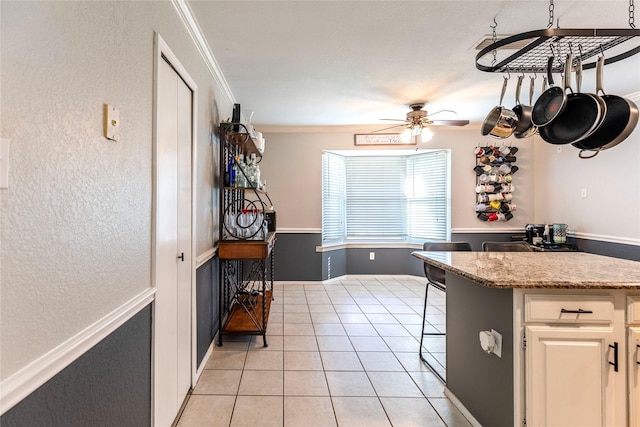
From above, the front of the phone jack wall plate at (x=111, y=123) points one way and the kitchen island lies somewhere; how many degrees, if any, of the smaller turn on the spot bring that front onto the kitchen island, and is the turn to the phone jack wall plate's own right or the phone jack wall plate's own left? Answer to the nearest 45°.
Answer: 0° — it already faces it

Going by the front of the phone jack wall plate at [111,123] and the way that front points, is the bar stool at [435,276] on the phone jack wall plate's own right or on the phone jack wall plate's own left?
on the phone jack wall plate's own left

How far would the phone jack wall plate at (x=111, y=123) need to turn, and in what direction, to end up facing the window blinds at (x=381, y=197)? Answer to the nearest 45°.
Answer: approximately 90° to its left

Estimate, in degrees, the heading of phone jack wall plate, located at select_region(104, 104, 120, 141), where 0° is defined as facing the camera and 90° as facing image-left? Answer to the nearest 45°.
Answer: approximately 315°

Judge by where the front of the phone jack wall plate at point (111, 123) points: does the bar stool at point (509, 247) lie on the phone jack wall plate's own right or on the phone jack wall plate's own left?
on the phone jack wall plate's own left

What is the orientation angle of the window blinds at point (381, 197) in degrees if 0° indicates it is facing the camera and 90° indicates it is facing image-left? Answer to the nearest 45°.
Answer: approximately 0°

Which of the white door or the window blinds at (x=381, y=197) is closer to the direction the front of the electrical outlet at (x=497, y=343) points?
the white door

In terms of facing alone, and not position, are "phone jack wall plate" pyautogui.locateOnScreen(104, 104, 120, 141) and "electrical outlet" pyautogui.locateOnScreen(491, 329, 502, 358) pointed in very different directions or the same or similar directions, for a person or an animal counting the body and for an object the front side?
very different directions
